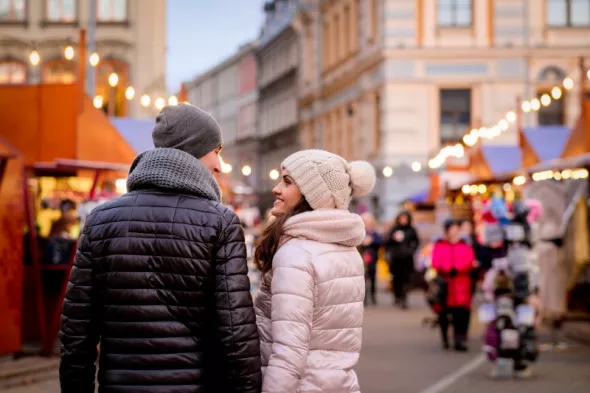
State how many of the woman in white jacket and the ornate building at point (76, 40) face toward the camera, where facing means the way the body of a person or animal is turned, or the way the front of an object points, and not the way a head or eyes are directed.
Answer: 1

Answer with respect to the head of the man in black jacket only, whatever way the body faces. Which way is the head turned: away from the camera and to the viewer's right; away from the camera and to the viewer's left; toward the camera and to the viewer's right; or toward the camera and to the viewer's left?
away from the camera and to the viewer's right

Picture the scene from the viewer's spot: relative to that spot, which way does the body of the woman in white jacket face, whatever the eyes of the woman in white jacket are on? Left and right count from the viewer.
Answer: facing away from the viewer and to the left of the viewer

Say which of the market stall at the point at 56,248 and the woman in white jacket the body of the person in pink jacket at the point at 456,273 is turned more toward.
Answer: the woman in white jacket

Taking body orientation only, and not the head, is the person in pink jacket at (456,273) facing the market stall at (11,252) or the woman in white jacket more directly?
the woman in white jacket

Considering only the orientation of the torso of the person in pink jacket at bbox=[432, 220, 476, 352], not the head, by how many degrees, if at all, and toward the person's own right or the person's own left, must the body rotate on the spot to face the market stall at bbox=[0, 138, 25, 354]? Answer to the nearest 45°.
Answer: approximately 45° to the person's own right

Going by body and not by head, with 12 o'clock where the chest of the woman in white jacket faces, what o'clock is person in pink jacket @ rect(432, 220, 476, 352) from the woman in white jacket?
The person in pink jacket is roughly at 2 o'clock from the woman in white jacket.

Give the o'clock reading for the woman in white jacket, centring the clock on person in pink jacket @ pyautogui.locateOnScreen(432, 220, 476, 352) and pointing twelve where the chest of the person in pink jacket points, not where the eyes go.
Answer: The woman in white jacket is roughly at 12 o'clock from the person in pink jacket.

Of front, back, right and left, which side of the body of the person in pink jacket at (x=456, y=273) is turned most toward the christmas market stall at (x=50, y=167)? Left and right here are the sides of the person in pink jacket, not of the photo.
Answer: right

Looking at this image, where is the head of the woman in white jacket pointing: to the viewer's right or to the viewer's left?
to the viewer's left
